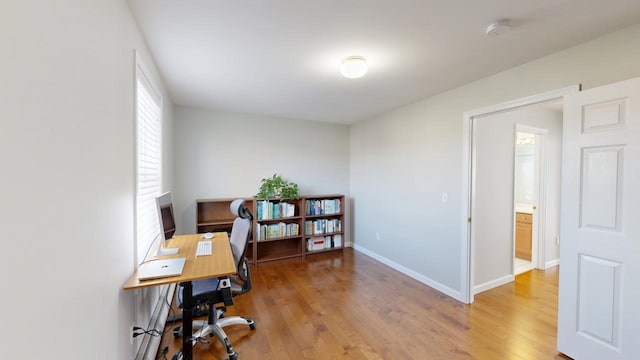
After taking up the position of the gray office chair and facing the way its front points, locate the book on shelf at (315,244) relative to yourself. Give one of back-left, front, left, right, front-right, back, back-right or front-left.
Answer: back-right

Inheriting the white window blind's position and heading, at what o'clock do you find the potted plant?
The potted plant is roughly at 11 o'clock from the white window blind.

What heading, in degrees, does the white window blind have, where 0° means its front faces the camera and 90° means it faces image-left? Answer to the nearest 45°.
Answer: approximately 270°

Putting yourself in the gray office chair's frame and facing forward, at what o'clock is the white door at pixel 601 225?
The white door is roughly at 7 o'clock from the gray office chair.

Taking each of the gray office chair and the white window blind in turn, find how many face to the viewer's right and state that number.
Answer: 1

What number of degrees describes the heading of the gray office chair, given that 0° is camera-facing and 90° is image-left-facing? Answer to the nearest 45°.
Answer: approximately 90°

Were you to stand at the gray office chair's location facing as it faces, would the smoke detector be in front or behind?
behind

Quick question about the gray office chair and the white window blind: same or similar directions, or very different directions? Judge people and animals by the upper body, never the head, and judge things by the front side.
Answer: very different directions

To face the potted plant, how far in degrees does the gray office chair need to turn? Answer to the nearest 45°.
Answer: approximately 135° to its right
